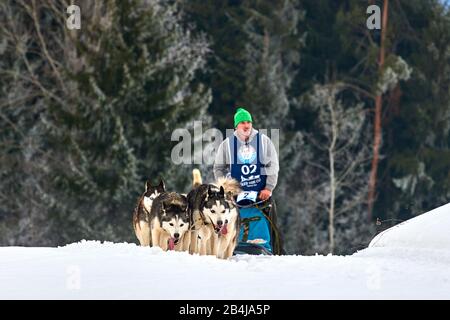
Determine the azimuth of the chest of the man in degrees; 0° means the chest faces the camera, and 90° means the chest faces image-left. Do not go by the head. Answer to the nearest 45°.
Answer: approximately 0°

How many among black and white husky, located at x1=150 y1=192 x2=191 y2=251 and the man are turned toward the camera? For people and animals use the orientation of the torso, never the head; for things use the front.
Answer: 2

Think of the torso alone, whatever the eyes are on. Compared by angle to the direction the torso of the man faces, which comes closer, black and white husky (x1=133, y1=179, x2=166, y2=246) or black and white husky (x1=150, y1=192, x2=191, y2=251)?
the black and white husky (x1=150, y1=192, x2=191, y2=251)

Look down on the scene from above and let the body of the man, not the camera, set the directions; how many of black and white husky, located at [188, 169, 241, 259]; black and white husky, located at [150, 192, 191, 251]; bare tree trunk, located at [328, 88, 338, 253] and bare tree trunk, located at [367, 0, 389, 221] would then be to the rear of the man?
2

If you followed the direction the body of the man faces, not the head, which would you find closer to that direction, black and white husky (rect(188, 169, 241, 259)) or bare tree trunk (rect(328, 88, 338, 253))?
the black and white husky

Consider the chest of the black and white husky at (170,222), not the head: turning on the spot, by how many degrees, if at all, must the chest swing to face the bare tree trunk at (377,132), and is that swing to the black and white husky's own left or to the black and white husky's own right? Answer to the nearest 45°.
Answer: approximately 180°

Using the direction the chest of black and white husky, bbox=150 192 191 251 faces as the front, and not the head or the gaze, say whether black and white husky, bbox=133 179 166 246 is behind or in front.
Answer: behind

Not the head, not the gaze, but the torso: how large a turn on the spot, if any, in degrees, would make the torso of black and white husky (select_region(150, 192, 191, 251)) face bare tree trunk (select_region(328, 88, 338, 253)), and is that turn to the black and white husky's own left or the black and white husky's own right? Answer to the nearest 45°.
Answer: approximately 180°

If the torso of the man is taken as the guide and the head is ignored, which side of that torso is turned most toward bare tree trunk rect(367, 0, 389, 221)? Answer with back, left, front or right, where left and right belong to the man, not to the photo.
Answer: back

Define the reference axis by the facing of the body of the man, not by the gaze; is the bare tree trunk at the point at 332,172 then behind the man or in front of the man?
behind
